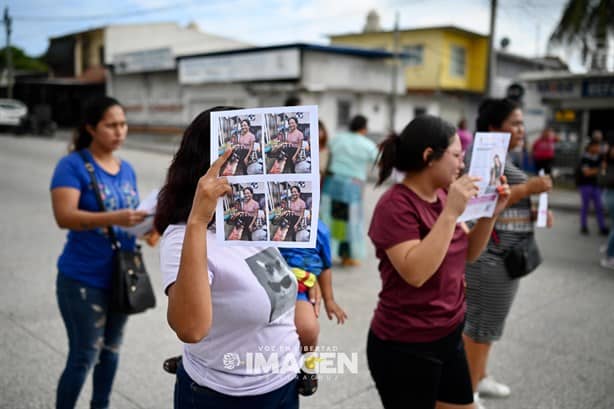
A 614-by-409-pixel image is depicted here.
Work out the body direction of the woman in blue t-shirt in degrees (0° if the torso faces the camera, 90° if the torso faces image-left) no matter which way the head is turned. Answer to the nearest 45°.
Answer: approximately 315°

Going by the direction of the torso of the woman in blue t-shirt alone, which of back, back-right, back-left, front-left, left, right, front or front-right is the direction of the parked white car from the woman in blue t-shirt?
back-left

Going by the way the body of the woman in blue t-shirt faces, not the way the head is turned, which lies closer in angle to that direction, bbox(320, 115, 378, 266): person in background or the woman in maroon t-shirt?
the woman in maroon t-shirt

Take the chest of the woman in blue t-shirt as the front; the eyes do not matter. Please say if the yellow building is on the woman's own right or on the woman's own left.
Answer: on the woman's own left

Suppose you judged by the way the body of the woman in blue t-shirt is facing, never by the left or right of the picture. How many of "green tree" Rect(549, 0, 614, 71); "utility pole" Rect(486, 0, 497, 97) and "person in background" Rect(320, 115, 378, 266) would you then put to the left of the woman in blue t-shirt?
3

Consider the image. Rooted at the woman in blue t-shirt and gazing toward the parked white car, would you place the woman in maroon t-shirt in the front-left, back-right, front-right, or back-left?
back-right
